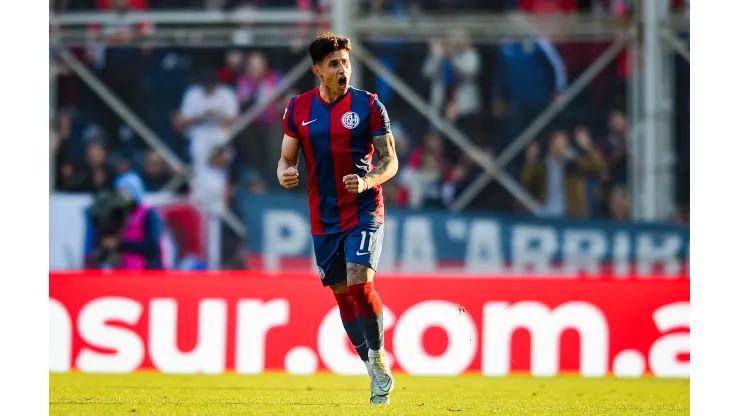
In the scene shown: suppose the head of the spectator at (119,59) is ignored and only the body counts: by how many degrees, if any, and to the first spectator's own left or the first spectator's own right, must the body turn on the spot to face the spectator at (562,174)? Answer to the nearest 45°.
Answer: approximately 90° to the first spectator's own left

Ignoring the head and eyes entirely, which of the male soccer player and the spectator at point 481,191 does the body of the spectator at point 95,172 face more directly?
the male soccer player

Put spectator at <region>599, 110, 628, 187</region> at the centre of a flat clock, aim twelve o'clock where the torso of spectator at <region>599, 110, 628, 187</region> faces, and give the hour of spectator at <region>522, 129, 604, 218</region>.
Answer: spectator at <region>522, 129, 604, 218</region> is roughly at 2 o'clock from spectator at <region>599, 110, 628, 187</region>.

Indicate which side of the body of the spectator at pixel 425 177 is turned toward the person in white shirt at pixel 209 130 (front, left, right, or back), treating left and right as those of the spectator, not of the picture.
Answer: right
